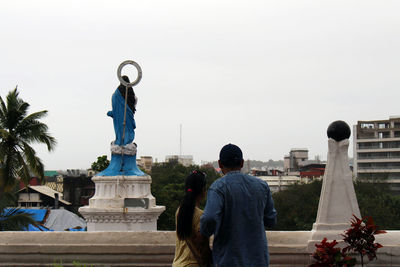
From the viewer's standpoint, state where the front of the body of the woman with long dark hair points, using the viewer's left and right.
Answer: facing away from the viewer and to the right of the viewer

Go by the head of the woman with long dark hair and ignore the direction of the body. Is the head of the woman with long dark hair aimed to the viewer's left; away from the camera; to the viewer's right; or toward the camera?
away from the camera

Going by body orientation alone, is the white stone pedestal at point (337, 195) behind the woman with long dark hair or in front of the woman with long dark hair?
in front

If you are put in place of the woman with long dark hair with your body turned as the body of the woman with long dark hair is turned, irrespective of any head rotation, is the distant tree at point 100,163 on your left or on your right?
on your left

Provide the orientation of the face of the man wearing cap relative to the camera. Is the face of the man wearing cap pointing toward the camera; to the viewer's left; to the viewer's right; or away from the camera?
away from the camera
